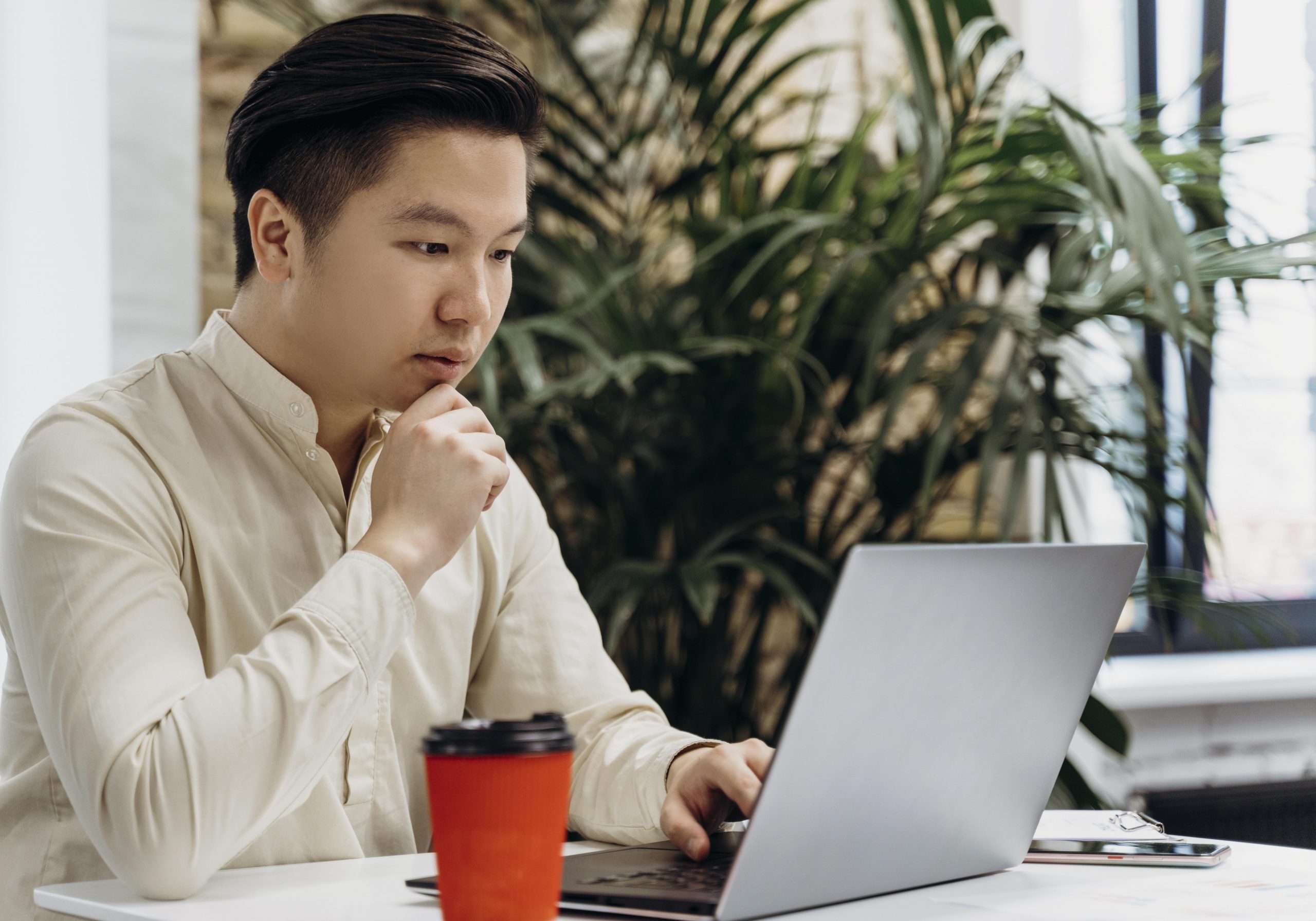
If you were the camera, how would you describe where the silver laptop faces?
facing away from the viewer and to the left of the viewer

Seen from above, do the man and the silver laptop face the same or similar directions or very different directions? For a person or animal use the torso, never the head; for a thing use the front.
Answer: very different directions

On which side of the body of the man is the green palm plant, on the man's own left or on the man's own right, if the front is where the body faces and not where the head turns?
on the man's own left

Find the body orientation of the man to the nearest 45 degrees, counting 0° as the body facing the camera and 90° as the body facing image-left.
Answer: approximately 315°

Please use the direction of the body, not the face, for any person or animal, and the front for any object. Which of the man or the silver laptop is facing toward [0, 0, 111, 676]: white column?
the silver laptop

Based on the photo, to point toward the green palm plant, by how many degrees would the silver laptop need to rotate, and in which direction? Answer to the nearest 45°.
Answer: approximately 45° to its right

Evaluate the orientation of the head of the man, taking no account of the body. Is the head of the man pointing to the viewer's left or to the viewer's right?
to the viewer's right
